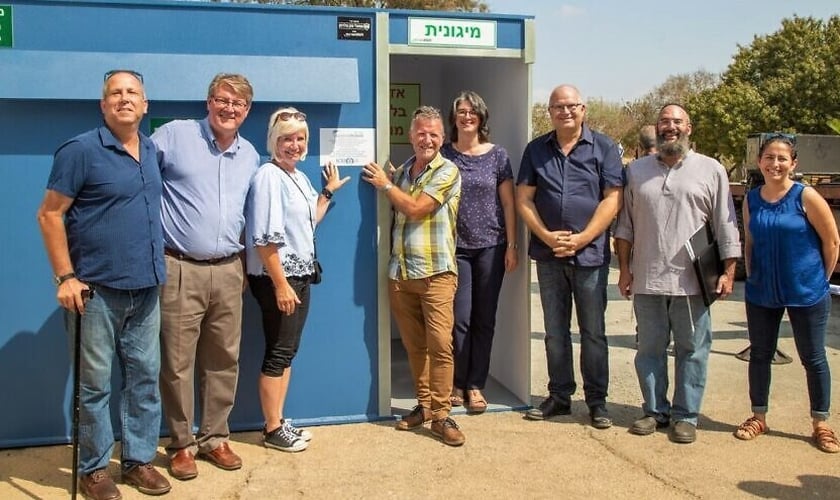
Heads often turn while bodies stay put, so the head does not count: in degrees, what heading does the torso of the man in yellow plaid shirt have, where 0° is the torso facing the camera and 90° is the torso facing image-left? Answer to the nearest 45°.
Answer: approximately 45°

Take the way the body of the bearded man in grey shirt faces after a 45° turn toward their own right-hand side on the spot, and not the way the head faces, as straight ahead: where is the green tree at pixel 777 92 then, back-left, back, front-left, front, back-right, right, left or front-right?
back-right

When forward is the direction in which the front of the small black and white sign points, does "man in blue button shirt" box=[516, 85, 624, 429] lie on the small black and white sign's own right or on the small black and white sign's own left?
on the small black and white sign's own left

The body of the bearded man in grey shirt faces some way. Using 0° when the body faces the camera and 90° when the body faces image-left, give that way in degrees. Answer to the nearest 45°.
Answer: approximately 0°

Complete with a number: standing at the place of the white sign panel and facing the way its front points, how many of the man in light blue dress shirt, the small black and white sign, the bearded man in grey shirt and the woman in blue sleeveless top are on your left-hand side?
2

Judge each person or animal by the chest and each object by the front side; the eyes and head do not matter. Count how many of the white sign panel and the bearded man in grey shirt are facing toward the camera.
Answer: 2

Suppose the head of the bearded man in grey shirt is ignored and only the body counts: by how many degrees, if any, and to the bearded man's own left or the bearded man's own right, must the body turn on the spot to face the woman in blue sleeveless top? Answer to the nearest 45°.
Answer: approximately 90° to the bearded man's own left

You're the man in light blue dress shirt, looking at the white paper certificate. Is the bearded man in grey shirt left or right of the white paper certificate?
right

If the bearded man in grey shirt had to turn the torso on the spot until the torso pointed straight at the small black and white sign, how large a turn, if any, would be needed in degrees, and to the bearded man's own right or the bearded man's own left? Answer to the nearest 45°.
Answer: approximately 90° to the bearded man's own right

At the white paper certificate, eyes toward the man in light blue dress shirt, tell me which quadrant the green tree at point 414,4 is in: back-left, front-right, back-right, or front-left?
back-right

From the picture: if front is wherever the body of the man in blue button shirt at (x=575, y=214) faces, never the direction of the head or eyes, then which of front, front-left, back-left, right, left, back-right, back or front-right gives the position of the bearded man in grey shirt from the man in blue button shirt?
left
